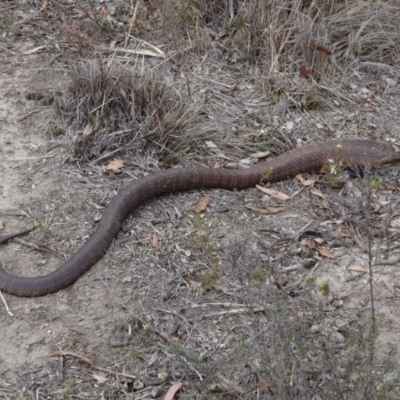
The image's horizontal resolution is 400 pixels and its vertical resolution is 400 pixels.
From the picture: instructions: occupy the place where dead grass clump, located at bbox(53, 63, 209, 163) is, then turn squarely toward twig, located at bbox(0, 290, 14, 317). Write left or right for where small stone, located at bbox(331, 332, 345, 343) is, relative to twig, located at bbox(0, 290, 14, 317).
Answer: left

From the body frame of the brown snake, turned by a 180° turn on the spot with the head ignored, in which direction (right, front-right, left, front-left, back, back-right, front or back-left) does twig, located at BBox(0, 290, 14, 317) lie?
front-left

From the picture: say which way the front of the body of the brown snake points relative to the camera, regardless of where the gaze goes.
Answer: to the viewer's right

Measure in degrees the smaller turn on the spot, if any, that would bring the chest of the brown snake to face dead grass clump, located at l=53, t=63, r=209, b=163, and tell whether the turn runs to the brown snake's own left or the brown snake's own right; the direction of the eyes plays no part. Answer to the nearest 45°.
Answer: approximately 135° to the brown snake's own left

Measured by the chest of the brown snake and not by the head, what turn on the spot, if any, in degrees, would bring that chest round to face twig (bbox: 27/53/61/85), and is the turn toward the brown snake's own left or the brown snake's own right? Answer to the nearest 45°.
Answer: approximately 135° to the brown snake's own left

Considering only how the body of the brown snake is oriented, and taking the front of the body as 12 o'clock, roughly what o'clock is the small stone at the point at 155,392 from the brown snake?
The small stone is roughly at 3 o'clock from the brown snake.

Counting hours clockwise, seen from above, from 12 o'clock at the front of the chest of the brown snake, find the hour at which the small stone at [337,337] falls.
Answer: The small stone is roughly at 2 o'clock from the brown snake.

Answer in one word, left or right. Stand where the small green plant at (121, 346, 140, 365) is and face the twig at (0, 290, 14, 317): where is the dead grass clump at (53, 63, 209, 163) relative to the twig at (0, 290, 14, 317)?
right

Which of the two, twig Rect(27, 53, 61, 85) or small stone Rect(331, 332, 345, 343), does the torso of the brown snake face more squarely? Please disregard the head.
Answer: the small stone

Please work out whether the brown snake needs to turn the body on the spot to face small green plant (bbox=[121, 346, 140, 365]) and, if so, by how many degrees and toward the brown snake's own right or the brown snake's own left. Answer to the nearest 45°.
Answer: approximately 90° to the brown snake's own right
